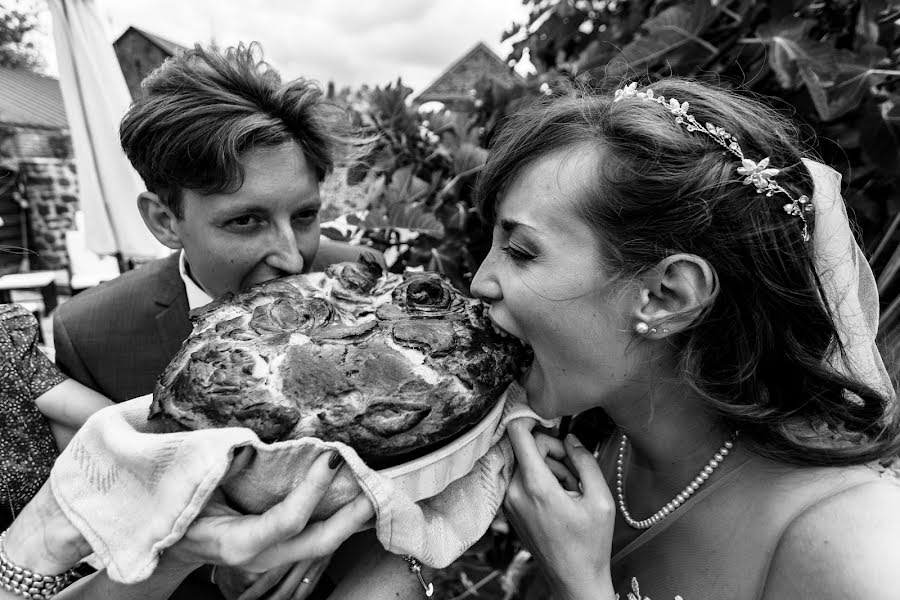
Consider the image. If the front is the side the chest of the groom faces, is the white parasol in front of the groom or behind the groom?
behind

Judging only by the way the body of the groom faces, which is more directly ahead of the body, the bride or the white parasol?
the bride

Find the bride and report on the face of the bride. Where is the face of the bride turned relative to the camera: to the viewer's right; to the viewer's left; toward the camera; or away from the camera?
to the viewer's left

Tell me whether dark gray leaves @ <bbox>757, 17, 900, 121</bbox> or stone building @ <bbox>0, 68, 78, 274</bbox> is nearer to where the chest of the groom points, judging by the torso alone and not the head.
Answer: the dark gray leaves

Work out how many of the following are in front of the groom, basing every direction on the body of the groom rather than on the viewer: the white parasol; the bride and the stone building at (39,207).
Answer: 1

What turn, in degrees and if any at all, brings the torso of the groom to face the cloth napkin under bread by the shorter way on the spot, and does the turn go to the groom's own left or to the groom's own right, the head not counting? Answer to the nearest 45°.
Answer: approximately 45° to the groom's own right

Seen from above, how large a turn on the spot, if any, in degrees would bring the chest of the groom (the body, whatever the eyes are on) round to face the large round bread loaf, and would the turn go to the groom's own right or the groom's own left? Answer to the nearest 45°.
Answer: approximately 45° to the groom's own right

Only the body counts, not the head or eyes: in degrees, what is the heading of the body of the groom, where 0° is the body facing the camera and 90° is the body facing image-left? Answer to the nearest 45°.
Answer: approximately 315°

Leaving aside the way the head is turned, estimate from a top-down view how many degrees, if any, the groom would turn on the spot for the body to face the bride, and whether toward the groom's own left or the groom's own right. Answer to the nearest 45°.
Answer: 0° — they already face them

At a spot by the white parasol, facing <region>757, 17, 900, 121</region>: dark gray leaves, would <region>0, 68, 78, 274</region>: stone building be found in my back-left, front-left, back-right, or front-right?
back-left
